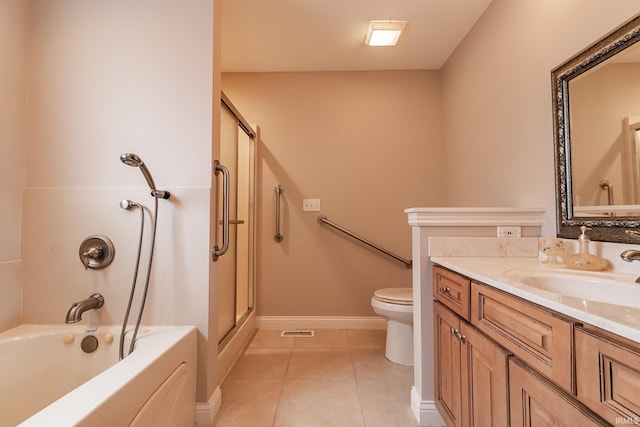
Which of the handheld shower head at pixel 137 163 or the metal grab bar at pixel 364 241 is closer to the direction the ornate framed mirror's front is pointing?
the handheld shower head

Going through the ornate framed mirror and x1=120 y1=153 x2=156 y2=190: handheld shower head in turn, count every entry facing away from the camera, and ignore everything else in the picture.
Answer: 0

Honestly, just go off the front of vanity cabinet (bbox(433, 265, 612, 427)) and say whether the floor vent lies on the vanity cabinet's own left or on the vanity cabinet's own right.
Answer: on the vanity cabinet's own right

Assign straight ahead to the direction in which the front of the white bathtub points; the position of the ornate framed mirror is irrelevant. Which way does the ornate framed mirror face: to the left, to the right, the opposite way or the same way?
the opposite way

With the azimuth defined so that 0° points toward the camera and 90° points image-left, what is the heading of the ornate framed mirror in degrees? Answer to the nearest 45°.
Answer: approximately 45°

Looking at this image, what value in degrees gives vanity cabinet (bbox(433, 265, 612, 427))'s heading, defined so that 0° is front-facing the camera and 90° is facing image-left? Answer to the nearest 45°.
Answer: approximately 45°

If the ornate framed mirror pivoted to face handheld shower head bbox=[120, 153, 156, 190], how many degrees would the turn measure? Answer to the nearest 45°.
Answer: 0° — it already faces it
